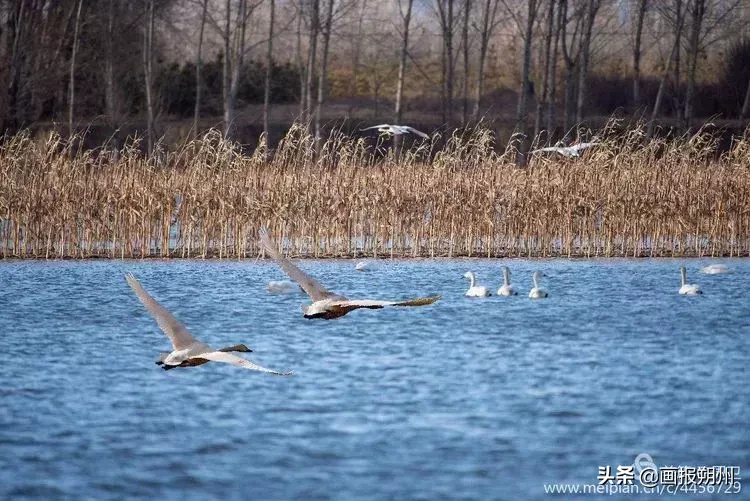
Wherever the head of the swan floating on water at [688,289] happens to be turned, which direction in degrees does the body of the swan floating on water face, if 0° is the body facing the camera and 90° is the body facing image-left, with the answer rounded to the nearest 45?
approximately 90°

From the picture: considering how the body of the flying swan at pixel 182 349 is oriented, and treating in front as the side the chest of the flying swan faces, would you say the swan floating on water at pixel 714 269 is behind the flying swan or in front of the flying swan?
in front

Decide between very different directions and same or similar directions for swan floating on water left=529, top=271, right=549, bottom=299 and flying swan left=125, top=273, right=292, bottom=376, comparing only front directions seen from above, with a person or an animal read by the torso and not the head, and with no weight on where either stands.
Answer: very different directions

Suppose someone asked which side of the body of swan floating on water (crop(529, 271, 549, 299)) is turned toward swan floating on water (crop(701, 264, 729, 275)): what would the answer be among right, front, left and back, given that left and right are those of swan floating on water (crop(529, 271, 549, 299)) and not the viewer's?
back

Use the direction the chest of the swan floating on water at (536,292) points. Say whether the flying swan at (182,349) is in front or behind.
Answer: in front

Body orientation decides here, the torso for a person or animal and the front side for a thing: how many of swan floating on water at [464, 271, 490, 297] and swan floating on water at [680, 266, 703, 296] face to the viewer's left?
2

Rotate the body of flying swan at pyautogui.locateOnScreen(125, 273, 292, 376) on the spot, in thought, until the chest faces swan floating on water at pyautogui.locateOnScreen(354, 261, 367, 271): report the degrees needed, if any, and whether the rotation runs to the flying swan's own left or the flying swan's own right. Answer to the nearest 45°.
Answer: approximately 45° to the flying swan's own left

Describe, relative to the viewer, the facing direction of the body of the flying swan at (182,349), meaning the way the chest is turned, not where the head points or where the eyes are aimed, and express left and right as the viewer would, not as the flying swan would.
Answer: facing away from the viewer and to the right of the viewer

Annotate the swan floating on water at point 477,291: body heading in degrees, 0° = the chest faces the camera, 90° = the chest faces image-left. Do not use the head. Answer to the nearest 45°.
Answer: approximately 90°
